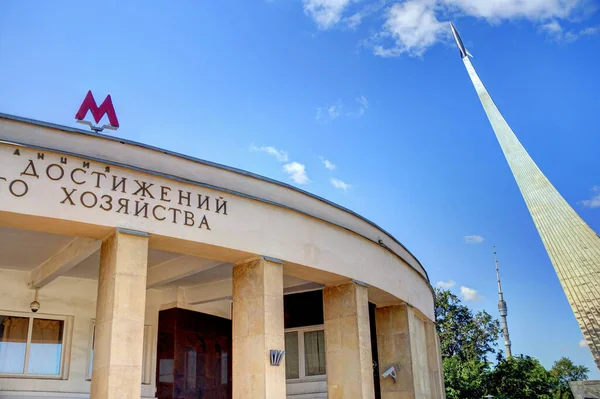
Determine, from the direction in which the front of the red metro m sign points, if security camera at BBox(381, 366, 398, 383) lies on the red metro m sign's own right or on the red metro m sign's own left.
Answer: on the red metro m sign's own left

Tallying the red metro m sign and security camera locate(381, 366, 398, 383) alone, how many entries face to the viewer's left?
1

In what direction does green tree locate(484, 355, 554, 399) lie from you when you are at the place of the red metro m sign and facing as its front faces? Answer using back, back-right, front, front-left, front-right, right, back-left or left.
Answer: back-left

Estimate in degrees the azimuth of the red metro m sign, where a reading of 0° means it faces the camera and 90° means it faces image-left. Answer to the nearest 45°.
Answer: approximately 0°

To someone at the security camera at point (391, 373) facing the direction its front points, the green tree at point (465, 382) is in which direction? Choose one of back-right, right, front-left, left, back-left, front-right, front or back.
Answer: right

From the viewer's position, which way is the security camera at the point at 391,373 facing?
facing to the left of the viewer

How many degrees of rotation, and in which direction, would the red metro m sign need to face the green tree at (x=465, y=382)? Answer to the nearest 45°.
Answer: approximately 135° to its left

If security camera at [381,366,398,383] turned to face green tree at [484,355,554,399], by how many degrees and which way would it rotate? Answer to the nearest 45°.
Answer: approximately 90° to its right

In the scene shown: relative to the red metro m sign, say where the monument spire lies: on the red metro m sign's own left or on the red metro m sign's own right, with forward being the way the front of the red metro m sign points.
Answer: on the red metro m sign's own left
